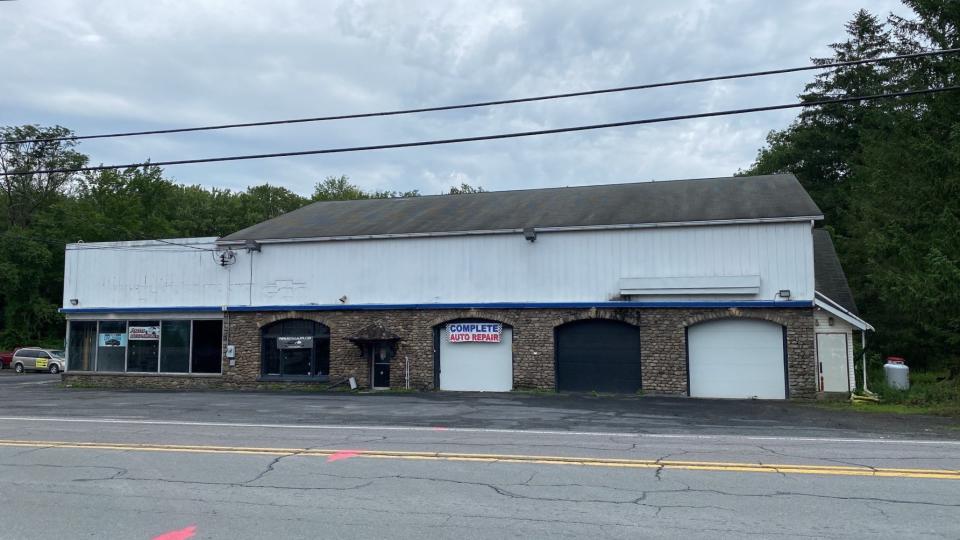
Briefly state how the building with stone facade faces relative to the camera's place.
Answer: facing the viewer

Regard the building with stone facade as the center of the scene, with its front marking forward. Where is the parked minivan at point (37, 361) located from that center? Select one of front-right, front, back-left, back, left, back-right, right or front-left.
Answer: back-right

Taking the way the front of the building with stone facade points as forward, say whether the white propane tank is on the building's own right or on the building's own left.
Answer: on the building's own left
